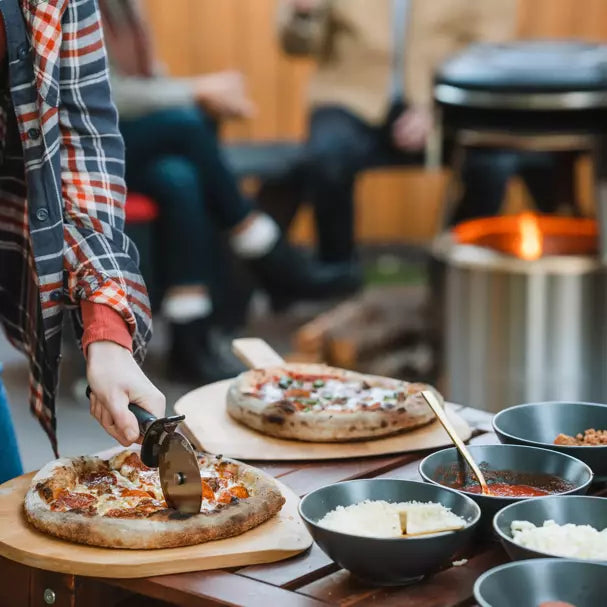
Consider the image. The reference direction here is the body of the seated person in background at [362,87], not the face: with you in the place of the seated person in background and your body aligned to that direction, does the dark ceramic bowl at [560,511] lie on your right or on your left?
on your left

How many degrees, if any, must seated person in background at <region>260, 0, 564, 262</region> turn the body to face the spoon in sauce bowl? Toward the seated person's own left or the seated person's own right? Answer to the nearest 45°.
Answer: approximately 45° to the seated person's own left

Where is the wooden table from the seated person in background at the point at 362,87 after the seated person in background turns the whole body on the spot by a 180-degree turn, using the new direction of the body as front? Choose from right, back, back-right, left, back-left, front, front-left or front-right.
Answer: back-right

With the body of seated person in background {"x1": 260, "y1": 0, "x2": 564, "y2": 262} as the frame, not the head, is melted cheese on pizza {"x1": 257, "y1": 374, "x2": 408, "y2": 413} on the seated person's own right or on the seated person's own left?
on the seated person's own left

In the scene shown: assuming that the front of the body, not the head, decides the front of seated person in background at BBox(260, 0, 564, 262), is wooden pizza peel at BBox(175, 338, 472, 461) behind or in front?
in front

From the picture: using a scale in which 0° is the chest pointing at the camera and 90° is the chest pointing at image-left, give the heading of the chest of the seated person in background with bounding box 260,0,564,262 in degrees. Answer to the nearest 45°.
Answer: approximately 45°

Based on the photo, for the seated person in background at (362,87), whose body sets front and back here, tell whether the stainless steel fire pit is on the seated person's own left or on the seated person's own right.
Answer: on the seated person's own left

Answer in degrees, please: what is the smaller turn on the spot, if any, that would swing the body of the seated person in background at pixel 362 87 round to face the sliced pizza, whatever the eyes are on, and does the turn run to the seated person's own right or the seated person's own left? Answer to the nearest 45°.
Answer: approximately 45° to the seated person's own left

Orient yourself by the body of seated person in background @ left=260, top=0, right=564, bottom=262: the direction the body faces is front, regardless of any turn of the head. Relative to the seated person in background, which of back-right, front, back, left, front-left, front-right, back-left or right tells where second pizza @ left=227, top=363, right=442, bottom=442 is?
front-left
